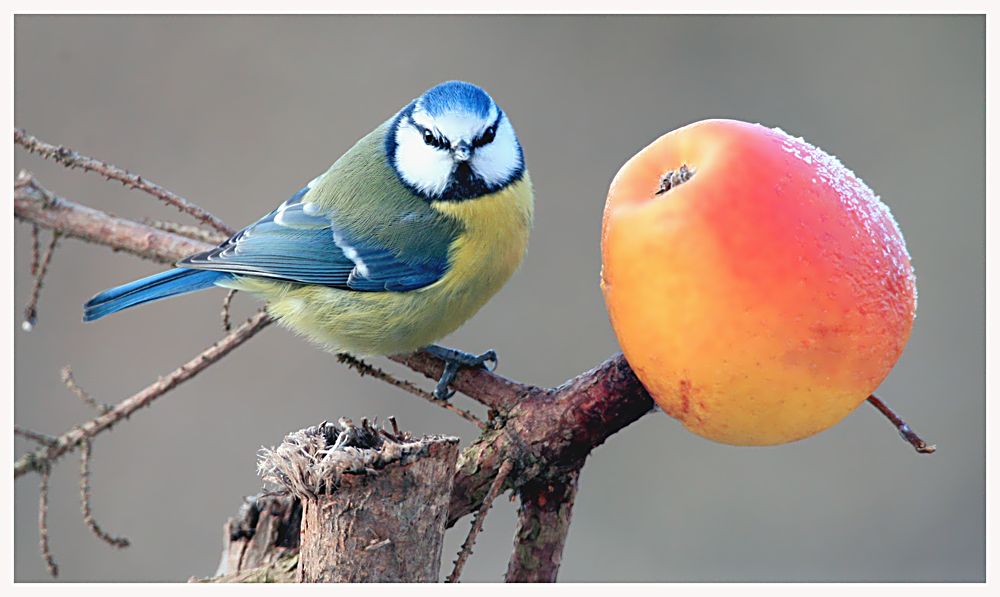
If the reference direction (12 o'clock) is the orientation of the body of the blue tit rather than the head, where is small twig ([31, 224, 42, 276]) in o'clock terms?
The small twig is roughly at 6 o'clock from the blue tit.

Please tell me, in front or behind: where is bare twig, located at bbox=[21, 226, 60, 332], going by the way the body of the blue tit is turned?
behind

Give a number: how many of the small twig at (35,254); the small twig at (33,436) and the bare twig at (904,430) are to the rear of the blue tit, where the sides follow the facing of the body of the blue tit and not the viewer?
2

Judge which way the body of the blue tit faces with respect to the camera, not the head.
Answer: to the viewer's right

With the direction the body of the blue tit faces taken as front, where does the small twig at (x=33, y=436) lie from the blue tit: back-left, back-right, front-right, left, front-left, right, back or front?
back
